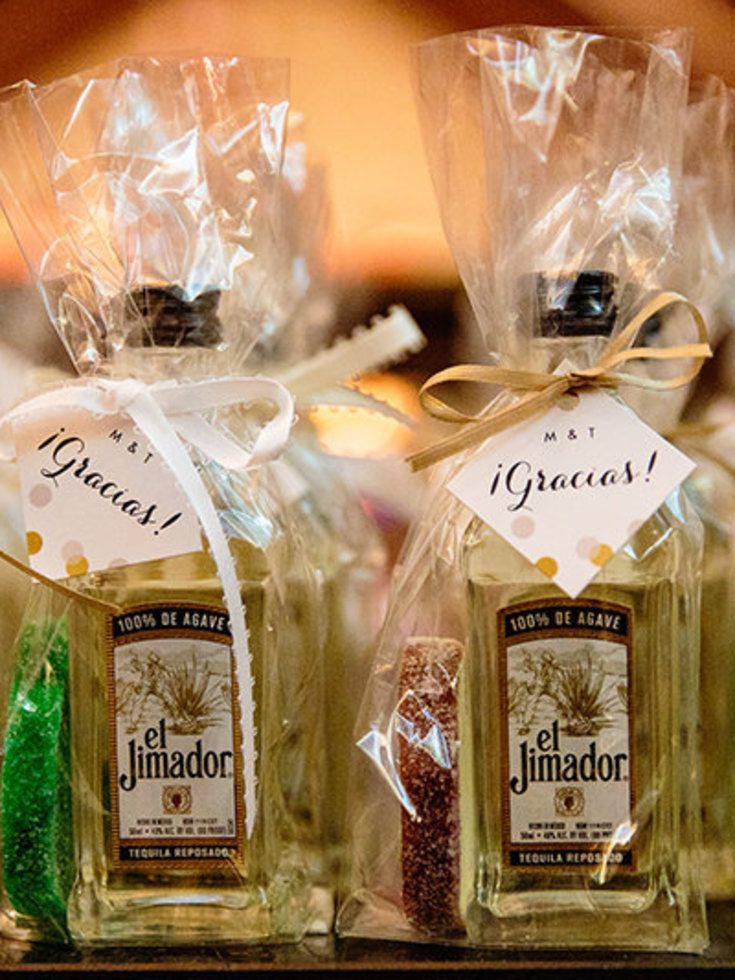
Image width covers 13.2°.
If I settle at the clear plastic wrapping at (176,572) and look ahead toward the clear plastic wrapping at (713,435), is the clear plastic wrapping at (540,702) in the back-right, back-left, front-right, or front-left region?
front-right

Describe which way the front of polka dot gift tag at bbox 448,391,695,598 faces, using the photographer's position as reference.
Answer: facing the viewer
